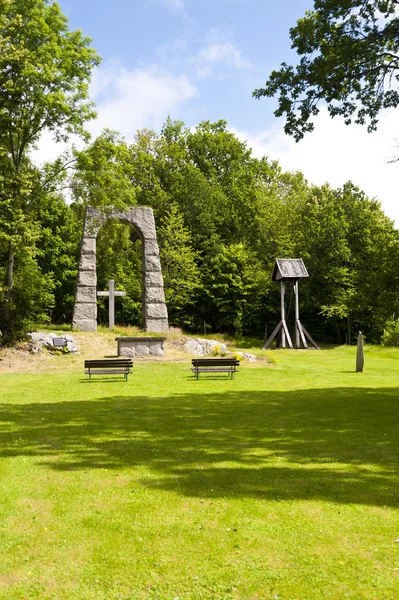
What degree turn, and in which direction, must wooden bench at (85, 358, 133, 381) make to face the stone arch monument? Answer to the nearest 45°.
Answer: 0° — it already faces it

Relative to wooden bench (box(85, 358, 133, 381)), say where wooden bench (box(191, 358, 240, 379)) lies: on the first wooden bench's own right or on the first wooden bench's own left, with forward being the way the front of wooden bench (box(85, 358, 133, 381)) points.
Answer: on the first wooden bench's own right

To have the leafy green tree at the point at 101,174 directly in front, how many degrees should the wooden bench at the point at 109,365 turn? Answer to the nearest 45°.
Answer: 0° — it already faces it

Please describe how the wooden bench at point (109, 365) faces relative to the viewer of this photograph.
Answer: facing away from the viewer
